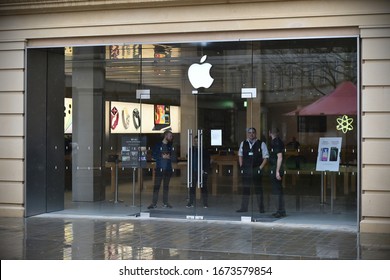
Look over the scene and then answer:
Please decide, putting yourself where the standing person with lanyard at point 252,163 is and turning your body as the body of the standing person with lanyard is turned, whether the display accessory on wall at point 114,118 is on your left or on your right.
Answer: on your right

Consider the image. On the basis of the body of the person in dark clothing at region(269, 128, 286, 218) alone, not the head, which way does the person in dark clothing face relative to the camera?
to the viewer's left

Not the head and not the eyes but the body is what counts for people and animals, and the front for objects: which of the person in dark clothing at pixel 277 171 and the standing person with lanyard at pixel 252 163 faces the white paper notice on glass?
the person in dark clothing

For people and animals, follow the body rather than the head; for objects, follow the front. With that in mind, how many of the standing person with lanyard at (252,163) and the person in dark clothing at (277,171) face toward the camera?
1

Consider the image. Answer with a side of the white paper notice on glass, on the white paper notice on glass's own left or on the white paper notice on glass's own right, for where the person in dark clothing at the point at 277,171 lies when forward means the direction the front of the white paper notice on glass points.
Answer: on the white paper notice on glass's own left

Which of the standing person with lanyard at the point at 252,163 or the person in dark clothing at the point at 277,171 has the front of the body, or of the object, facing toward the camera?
the standing person with lanyard

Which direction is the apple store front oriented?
toward the camera

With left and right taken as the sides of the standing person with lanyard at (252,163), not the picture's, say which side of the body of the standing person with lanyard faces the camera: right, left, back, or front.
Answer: front

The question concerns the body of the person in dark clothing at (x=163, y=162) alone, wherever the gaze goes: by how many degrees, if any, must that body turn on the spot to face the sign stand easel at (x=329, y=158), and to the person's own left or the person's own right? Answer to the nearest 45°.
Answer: approximately 45° to the person's own left
